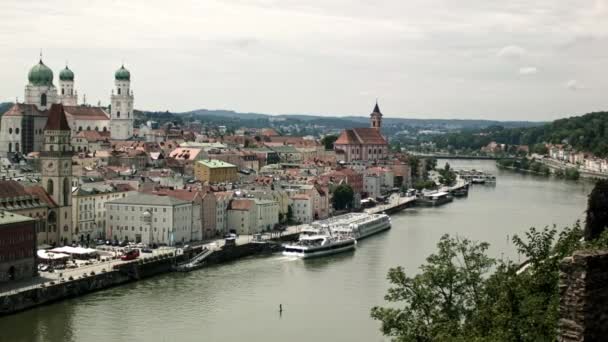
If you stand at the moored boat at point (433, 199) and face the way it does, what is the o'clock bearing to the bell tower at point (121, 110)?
The bell tower is roughly at 8 o'clock from the moored boat.

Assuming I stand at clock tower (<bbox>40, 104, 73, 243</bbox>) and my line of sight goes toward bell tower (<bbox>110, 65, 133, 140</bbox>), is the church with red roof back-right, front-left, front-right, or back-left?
front-right

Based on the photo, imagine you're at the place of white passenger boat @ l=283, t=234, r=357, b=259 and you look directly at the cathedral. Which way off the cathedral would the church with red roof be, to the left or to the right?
right

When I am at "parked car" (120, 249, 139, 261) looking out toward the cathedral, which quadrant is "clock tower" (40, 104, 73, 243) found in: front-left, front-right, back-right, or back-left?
front-left

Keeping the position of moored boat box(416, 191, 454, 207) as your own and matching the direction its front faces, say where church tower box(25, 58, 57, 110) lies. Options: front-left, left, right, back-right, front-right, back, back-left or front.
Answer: back-left

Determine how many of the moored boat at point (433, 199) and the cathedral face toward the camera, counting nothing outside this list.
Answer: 0

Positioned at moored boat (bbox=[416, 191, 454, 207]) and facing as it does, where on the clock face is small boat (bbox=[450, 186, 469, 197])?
The small boat is roughly at 11 o'clock from the moored boat.

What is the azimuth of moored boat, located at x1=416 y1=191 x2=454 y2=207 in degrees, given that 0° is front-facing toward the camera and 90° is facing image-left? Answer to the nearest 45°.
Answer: approximately 225°
